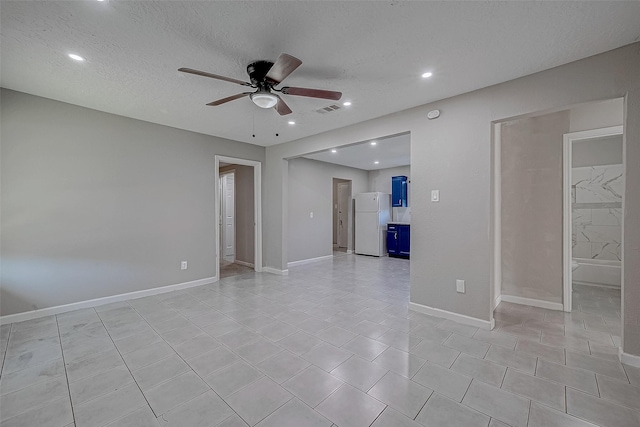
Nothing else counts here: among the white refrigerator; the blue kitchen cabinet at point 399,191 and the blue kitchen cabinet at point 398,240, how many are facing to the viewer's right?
0

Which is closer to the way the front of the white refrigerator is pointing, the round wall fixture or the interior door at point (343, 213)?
the round wall fixture

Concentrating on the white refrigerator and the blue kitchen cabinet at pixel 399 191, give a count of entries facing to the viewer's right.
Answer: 0

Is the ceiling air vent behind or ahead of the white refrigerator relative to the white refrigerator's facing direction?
ahead

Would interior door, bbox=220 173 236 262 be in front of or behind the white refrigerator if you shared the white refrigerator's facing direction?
in front

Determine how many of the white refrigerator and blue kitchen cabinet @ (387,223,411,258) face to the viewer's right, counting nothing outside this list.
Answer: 0

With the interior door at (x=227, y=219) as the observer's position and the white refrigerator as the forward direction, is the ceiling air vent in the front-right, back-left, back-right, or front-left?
front-right

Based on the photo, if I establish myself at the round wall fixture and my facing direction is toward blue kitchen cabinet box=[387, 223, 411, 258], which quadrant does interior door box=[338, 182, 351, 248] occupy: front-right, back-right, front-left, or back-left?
front-left

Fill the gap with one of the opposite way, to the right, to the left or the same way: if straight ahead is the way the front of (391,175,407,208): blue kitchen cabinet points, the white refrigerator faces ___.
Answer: the same way

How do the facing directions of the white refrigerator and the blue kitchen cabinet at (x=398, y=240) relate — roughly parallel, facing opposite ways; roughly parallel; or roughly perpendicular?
roughly parallel

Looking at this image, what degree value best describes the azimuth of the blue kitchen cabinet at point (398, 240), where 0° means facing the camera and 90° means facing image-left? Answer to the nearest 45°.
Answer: approximately 45°

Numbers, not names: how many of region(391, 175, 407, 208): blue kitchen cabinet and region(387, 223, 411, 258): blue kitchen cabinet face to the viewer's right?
0

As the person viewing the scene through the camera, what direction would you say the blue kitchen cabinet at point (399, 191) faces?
facing the viewer and to the left of the viewer

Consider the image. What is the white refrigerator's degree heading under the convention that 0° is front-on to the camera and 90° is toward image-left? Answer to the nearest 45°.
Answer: approximately 45°

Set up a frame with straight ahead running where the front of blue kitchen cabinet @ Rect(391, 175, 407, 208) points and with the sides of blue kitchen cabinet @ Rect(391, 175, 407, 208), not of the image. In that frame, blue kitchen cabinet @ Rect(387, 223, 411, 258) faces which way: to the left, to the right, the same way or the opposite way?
the same way
